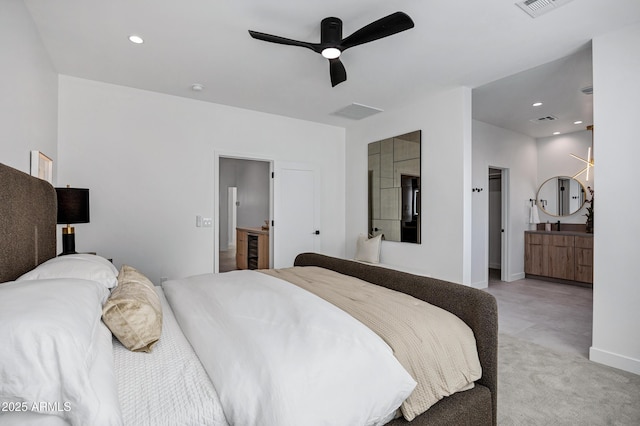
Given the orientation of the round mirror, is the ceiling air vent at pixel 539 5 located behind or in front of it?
in front

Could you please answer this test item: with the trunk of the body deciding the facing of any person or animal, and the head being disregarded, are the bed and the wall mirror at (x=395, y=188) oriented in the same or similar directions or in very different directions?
very different directions

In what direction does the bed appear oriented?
to the viewer's right

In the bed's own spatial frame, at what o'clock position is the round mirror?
The round mirror is roughly at 11 o'clock from the bed.

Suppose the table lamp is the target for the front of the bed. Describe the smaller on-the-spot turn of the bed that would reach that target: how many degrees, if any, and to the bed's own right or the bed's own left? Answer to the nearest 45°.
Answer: approximately 135° to the bed's own left

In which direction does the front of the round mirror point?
toward the camera

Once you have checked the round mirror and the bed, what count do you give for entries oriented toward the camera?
1

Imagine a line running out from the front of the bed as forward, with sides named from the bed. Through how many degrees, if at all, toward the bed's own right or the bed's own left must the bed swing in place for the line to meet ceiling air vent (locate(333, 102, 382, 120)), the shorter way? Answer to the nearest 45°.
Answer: approximately 45° to the bed's own left

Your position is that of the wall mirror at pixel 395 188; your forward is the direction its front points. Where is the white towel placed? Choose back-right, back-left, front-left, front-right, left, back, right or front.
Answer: back

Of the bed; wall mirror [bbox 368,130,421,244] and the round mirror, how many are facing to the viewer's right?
1

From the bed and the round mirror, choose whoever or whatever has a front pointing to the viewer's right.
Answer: the bed

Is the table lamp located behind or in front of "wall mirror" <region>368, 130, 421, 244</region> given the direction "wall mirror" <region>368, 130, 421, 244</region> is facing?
in front

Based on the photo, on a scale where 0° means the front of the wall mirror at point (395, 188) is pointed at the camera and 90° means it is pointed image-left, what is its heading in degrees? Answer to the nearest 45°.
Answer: approximately 45°

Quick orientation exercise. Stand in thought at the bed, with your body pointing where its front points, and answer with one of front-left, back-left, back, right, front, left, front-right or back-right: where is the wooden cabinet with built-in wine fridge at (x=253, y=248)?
left

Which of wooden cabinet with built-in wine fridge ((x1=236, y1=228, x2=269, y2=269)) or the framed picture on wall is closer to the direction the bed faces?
the wooden cabinet with built-in wine fridge

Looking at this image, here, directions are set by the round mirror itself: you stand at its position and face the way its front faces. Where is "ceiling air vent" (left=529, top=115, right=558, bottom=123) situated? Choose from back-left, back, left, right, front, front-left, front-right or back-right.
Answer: front

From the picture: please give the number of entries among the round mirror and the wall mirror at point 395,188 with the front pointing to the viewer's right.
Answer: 0
